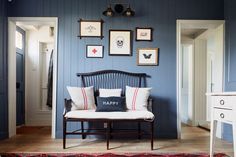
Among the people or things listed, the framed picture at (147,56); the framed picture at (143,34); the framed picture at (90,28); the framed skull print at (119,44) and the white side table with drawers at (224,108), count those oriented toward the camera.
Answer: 5

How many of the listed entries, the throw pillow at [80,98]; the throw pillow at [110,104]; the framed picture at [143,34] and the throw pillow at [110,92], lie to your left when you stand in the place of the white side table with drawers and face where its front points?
0

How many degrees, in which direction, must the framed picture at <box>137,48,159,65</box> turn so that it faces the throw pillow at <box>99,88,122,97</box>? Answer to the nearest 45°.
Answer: approximately 45° to its right

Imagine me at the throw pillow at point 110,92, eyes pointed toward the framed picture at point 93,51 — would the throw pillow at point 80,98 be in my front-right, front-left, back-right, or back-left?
front-left

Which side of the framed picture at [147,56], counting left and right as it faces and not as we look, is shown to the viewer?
front

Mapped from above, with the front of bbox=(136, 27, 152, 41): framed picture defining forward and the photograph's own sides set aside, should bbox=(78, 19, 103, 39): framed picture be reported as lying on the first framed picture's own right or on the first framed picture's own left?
on the first framed picture's own right

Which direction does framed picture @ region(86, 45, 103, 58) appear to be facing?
toward the camera

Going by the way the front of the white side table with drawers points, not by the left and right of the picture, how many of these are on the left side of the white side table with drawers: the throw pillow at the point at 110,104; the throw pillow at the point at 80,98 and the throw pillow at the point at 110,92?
0

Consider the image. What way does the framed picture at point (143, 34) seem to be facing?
toward the camera

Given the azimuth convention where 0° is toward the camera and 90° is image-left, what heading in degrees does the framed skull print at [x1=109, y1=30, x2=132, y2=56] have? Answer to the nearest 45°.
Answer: approximately 0°

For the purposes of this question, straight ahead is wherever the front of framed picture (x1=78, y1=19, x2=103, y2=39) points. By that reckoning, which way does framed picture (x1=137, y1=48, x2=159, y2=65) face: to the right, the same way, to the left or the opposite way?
the same way

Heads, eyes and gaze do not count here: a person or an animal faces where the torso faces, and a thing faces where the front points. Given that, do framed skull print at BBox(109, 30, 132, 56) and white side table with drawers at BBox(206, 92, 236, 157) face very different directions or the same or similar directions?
same or similar directions

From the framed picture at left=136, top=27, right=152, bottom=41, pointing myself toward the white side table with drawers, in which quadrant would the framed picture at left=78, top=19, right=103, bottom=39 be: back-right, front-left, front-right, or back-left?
back-right
